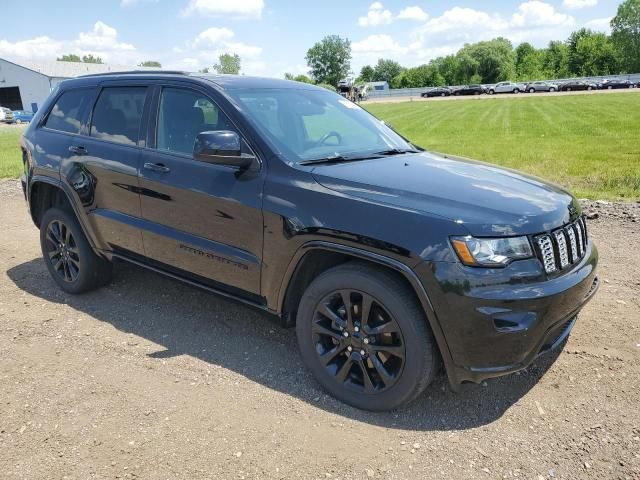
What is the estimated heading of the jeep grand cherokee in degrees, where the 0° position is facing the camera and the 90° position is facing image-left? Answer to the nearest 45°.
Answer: approximately 315°
